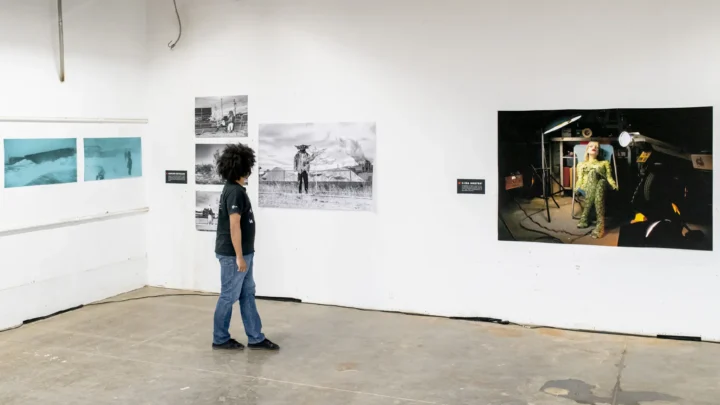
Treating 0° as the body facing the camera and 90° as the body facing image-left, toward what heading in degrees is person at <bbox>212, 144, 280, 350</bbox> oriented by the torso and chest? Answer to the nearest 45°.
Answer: approximately 270°

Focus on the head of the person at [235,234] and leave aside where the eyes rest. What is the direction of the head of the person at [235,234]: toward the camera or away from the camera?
away from the camera

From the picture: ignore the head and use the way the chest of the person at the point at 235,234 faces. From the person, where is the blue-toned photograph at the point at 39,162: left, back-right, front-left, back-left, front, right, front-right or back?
back-left

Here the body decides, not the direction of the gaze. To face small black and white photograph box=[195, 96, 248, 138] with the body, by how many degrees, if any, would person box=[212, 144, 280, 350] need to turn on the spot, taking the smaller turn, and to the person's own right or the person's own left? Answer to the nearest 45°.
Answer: approximately 90° to the person's own left

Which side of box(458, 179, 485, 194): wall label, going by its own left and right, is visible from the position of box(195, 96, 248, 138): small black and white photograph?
right

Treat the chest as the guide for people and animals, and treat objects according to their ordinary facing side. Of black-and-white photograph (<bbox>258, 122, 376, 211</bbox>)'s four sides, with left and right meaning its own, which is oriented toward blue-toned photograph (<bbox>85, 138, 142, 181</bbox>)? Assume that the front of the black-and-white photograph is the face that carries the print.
right

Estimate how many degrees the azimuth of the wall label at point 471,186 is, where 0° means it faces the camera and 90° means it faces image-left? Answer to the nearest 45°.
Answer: approximately 0°

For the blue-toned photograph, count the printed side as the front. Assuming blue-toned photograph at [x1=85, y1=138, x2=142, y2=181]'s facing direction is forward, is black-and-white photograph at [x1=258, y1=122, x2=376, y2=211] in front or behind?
in front

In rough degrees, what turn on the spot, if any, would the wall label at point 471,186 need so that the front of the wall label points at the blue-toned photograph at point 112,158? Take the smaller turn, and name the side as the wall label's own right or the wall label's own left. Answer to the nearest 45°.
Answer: approximately 90° to the wall label's own right

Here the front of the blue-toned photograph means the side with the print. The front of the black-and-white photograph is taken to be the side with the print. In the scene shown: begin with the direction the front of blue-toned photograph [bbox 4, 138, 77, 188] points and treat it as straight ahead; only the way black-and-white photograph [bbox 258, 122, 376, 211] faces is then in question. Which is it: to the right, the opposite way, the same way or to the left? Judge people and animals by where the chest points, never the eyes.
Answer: to the right
